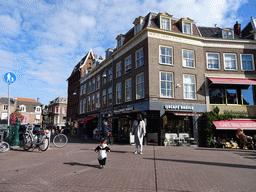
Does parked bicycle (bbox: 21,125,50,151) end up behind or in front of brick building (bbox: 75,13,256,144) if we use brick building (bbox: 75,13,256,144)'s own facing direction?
in front

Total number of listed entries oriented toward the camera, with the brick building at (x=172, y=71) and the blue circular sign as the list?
2

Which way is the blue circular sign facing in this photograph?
toward the camera

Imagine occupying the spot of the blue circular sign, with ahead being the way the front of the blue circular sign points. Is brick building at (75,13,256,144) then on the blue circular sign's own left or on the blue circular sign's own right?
on the blue circular sign's own left
